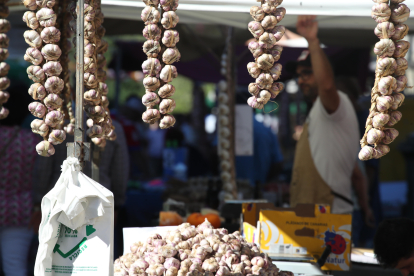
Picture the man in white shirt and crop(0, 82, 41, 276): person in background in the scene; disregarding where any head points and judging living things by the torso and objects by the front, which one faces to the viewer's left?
the man in white shirt

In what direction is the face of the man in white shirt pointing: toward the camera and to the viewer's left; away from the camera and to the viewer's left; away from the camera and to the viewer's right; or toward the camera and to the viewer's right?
toward the camera and to the viewer's left
